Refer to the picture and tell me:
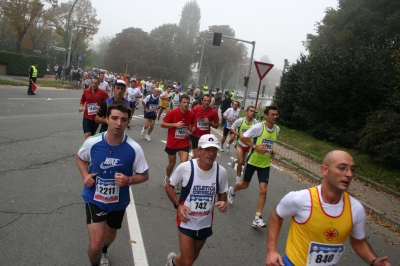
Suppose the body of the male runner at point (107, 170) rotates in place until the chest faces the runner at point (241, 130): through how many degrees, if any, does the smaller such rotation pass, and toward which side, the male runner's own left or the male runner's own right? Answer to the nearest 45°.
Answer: approximately 135° to the male runner's own left

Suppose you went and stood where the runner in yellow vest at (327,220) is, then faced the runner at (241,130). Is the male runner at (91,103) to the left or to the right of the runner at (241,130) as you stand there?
left

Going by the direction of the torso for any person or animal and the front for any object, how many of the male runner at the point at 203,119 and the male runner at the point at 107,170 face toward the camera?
2

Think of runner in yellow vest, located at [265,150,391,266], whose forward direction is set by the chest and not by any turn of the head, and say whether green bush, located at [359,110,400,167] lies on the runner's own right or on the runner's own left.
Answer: on the runner's own left

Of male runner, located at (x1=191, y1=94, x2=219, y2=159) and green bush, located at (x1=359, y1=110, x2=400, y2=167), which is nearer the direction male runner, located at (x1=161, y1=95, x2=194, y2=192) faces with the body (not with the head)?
the green bush

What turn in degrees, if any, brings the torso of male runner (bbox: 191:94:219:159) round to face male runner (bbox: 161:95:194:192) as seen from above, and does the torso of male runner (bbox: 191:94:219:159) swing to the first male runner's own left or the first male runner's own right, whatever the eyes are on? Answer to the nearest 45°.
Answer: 0° — they already face them

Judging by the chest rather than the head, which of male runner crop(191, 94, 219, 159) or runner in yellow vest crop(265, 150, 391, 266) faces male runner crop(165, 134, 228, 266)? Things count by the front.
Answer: male runner crop(191, 94, 219, 159)

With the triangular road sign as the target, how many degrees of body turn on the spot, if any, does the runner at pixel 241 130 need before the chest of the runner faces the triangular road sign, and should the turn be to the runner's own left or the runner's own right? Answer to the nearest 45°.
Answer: approximately 135° to the runner's own left

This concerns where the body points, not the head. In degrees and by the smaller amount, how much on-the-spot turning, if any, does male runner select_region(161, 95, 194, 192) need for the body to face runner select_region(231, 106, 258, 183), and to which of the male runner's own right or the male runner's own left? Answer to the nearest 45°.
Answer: approximately 90° to the male runner's own left
